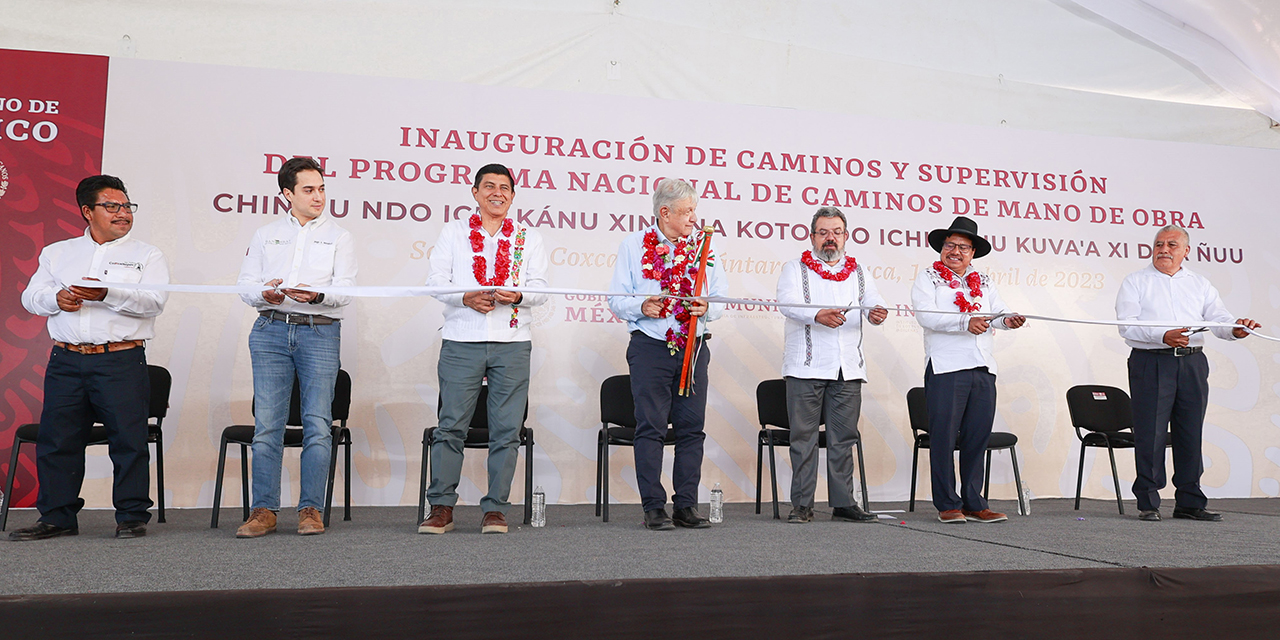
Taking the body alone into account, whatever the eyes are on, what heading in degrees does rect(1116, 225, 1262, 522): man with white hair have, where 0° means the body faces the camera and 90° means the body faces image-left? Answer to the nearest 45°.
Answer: approximately 0°

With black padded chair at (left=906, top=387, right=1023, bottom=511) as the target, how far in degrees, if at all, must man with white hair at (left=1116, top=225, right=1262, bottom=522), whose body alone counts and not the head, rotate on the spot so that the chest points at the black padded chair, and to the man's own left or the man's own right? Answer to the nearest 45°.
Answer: approximately 90° to the man's own right

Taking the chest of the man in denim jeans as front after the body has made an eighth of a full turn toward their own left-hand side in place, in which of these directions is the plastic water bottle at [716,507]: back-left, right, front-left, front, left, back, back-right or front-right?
front-left

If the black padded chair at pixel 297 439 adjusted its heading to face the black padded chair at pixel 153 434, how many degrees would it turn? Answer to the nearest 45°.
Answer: approximately 45° to its right

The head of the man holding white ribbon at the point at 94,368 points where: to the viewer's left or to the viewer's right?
to the viewer's right

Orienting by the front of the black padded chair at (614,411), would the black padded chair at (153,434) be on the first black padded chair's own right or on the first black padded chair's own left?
on the first black padded chair's own right

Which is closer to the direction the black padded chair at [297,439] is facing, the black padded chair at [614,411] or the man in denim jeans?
the man in denim jeans

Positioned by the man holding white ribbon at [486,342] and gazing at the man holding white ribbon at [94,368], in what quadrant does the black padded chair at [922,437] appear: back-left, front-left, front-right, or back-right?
back-right

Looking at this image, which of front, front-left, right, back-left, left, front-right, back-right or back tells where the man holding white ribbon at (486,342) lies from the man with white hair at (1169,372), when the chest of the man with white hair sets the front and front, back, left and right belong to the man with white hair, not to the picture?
front-right
